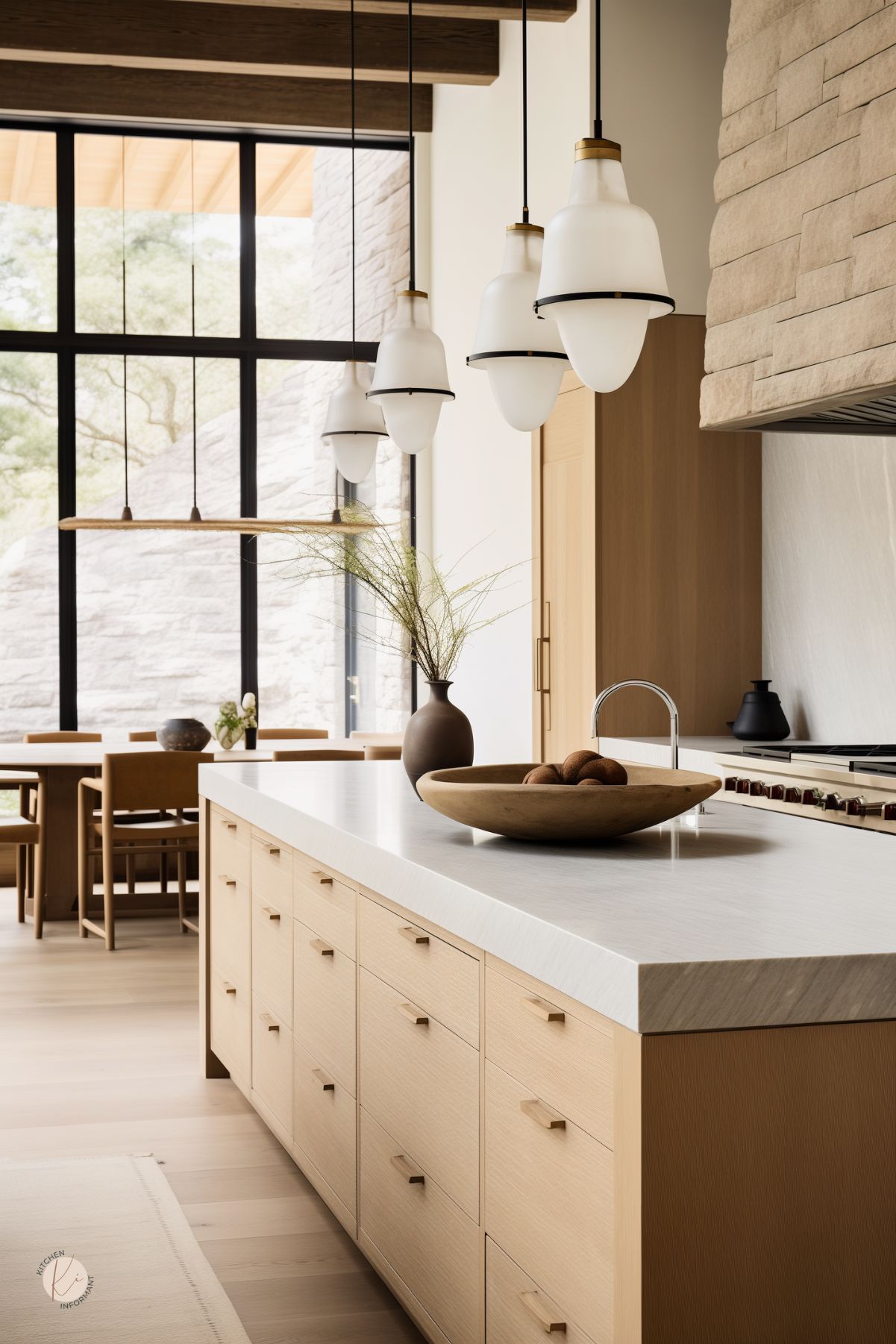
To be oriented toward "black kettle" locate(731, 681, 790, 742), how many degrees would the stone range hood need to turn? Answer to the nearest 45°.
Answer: approximately 135° to its right

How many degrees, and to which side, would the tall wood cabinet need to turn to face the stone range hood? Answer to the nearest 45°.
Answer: approximately 45° to its left

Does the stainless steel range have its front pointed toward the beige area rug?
yes

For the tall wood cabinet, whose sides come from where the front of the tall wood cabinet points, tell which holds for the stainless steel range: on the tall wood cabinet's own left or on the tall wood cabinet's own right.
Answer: on the tall wood cabinet's own left

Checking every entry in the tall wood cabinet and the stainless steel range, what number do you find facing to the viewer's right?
0

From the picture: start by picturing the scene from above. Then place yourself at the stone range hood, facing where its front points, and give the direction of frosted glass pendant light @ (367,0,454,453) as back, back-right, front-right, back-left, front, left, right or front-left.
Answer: front-right

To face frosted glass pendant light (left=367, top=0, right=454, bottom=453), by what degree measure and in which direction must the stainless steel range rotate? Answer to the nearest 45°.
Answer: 0° — it already faces it

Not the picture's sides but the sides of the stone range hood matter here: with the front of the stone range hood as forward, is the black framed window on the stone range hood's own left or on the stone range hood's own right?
on the stone range hood's own right

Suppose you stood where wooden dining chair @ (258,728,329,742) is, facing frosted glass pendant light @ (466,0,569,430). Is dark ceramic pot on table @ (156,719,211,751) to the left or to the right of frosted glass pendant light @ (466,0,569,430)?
right

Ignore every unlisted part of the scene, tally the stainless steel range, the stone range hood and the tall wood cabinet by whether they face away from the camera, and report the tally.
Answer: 0

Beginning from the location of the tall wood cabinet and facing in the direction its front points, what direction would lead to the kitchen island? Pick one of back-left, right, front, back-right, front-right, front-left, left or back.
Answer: front-left

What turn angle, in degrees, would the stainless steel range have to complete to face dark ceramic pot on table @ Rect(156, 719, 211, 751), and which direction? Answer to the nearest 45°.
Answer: approximately 90° to its right

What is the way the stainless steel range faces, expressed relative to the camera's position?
facing the viewer and to the left of the viewer

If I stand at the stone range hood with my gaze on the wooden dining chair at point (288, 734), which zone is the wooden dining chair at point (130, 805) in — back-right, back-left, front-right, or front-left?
front-left
